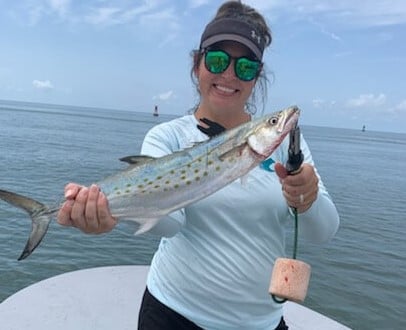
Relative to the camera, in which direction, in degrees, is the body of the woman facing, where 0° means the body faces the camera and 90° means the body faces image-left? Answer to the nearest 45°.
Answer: approximately 0°
